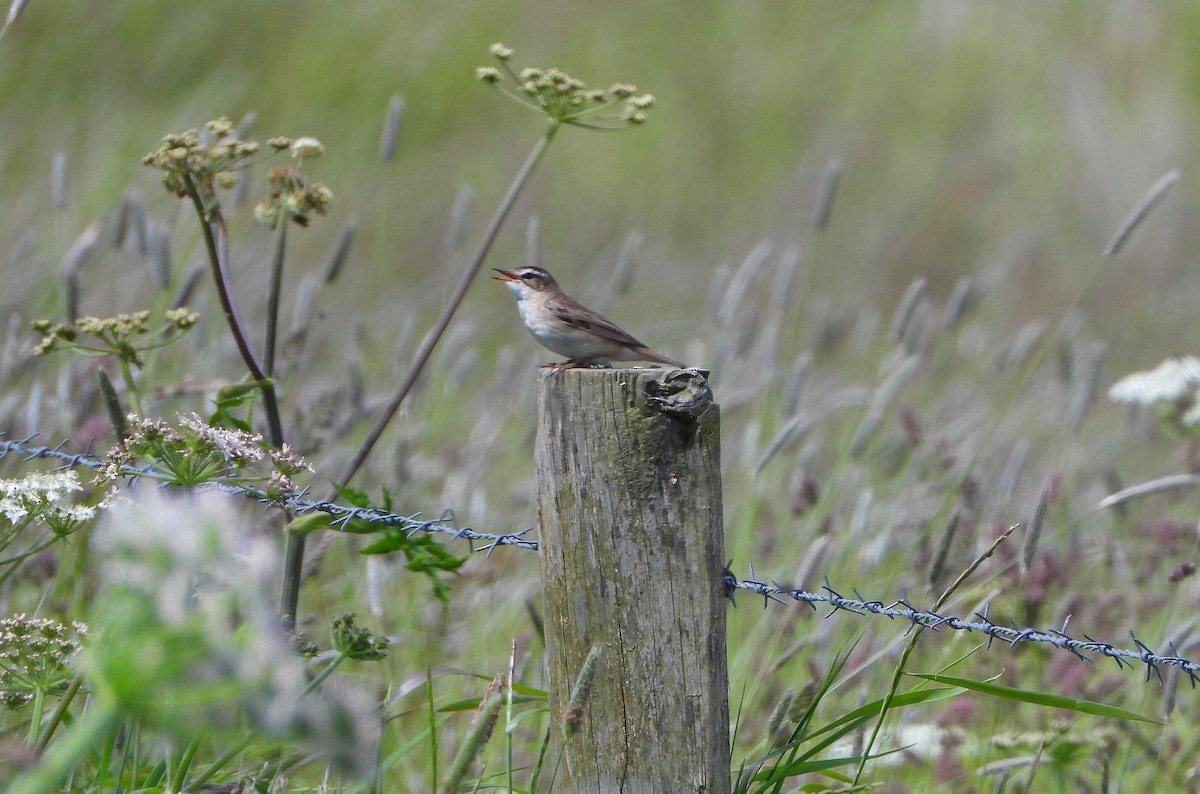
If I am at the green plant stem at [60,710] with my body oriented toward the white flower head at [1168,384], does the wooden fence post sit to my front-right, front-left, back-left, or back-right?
front-right

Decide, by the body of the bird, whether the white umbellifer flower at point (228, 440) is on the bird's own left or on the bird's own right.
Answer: on the bird's own left

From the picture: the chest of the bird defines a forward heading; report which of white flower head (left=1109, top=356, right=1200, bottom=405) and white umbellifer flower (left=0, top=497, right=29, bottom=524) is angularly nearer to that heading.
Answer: the white umbellifer flower

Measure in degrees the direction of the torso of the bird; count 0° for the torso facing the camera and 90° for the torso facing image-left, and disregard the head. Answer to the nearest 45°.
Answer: approximately 90°

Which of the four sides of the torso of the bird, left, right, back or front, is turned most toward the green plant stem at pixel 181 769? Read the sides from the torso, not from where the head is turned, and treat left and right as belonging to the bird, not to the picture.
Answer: left

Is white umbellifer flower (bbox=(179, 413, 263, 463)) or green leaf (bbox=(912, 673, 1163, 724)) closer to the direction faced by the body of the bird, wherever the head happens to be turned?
the white umbellifer flower

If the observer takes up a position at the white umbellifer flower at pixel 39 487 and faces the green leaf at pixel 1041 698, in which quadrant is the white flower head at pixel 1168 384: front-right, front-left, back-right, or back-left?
front-left

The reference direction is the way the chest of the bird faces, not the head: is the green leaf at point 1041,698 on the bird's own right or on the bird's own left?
on the bird's own left

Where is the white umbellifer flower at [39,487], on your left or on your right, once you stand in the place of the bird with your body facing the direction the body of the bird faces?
on your left
